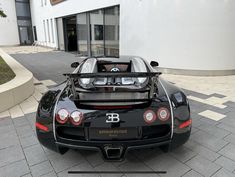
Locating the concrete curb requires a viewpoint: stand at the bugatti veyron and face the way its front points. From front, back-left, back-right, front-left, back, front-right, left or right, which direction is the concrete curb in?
front-left

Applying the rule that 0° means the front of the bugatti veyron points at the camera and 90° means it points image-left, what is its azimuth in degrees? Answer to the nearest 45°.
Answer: approximately 180°
